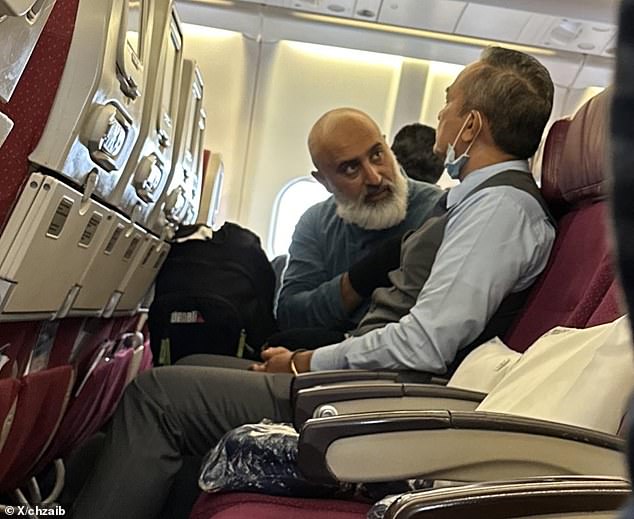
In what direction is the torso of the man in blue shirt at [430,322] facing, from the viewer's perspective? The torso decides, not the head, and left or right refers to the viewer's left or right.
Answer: facing to the left of the viewer

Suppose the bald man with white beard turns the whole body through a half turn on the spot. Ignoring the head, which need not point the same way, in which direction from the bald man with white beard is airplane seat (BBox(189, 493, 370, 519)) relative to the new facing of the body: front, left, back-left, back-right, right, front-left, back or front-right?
back-left

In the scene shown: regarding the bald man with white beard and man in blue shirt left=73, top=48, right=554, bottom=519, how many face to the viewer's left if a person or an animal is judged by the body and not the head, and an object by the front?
1

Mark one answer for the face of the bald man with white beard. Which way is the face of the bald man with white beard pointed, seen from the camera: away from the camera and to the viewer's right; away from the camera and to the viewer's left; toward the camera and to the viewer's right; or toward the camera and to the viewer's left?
toward the camera and to the viewer's right

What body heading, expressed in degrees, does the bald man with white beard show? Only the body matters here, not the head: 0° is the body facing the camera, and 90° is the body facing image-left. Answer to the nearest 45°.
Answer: approximately 315°

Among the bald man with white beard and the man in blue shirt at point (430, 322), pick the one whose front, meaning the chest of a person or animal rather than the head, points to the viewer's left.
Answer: the man in blue shirt

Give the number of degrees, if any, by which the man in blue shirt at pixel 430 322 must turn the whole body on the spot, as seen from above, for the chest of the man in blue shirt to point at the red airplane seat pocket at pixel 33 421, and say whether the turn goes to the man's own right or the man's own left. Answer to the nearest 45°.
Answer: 0° — they already face it
